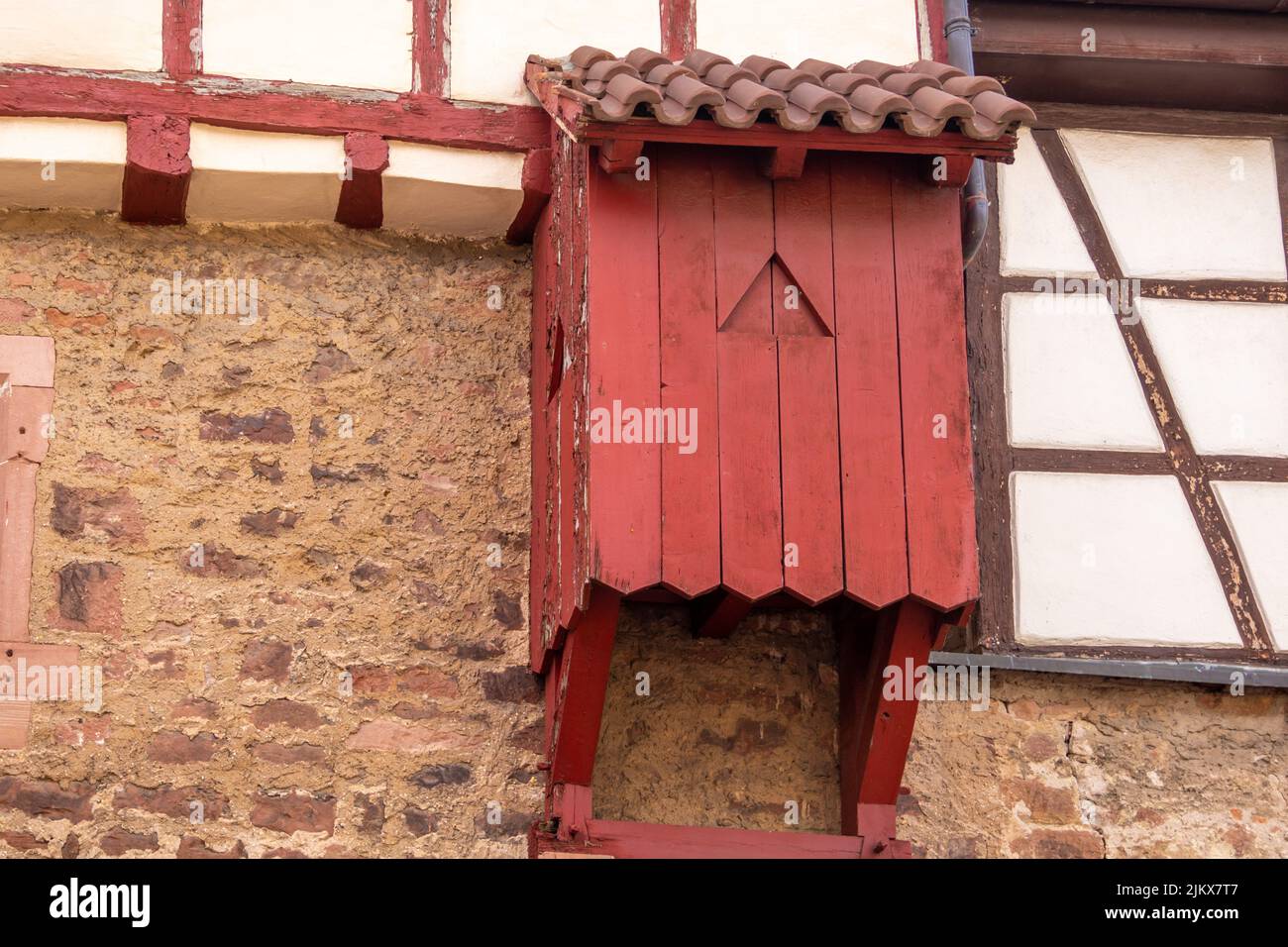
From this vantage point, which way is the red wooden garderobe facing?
toward the camera
